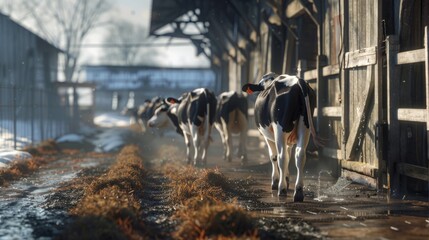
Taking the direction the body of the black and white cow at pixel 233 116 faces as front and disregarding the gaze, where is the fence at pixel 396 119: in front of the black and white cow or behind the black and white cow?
behind

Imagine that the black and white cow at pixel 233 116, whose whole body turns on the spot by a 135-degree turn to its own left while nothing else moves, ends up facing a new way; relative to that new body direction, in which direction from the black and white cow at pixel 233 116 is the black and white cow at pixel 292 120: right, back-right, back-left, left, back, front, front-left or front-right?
front-left

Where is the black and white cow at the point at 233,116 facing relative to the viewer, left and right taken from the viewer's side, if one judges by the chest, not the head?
facing away from the viewer

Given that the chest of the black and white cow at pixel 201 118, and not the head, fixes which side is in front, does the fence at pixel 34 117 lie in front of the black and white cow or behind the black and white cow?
in front

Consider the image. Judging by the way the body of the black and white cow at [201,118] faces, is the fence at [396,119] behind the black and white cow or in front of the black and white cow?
behind

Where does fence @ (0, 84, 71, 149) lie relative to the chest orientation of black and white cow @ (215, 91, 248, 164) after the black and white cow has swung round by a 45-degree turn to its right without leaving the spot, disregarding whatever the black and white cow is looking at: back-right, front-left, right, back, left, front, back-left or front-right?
left

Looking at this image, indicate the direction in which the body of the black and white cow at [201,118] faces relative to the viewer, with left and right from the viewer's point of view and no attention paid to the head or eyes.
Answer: facing away from the viewer and to the left of the viewer

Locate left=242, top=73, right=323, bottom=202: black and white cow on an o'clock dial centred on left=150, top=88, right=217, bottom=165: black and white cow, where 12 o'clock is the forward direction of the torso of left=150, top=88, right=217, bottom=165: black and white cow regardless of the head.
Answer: left=242, top=73, right=323, bottom=202: black and white cow is roughly at 7 o'clock from left=150, top=88, right=217, bottom=165: black and white cow.

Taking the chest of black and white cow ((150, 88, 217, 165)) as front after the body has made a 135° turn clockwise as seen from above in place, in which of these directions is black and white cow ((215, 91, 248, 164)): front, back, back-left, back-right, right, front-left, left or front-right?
front-left
